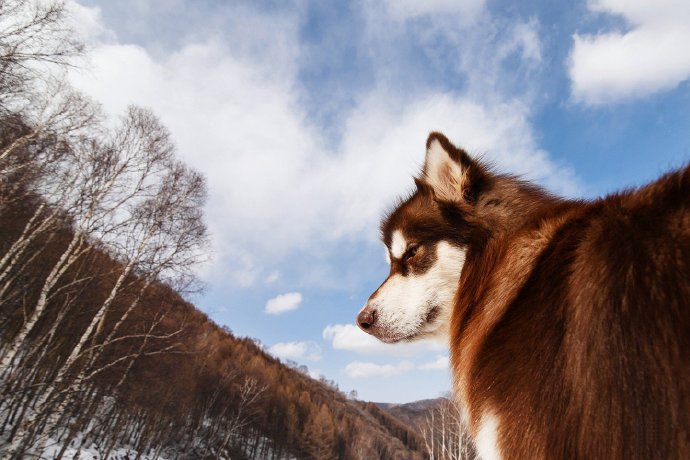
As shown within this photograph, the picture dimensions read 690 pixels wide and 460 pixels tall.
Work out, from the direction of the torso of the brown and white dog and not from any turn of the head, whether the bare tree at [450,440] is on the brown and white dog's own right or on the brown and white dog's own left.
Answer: on the brown and white dog's own right

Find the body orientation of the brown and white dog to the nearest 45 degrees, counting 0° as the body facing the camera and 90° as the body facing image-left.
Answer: approximately 90°
